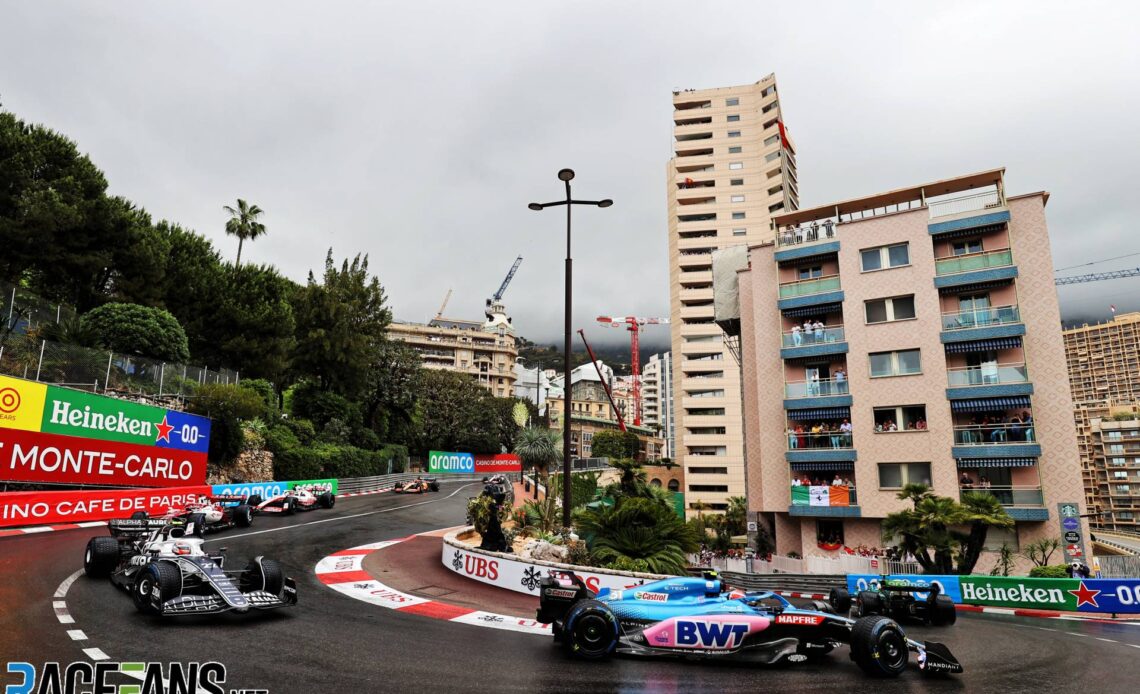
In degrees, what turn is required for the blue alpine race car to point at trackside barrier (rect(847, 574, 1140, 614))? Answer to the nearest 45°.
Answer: approximately 45° to its left

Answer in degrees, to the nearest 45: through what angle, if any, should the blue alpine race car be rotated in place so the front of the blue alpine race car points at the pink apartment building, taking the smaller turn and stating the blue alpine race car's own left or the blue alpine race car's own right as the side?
approximately 90° to the blue alpine race car's own left

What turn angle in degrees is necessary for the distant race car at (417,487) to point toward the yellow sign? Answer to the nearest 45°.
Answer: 0° — it already faces it

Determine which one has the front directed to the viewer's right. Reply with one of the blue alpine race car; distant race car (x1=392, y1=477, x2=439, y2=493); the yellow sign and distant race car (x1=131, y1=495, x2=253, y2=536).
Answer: the blue alpine race car

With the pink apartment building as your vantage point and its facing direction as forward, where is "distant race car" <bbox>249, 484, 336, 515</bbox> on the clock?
The distant race car is roughly at 2 o'clock from the pink apartment building.

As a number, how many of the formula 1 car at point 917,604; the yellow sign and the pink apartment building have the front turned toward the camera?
2

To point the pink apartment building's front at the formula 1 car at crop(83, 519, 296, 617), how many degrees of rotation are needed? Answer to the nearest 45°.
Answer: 0° — it already faces it

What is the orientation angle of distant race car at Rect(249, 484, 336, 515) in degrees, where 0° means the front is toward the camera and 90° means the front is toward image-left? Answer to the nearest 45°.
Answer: approximately 45°

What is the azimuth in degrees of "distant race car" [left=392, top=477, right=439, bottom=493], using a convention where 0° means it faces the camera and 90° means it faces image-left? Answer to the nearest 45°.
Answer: approximately 45°

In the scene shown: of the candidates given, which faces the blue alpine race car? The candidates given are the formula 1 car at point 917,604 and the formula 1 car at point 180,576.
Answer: the formula 1 car at point 180,576

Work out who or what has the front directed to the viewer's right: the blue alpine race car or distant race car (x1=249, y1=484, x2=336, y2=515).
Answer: the blue alpine race car

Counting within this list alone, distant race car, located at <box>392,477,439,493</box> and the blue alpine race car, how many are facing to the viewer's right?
1

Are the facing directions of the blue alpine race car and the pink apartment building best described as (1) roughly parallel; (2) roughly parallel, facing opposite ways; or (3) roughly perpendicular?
roughly perpendicular

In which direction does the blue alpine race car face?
to the viewer's right
